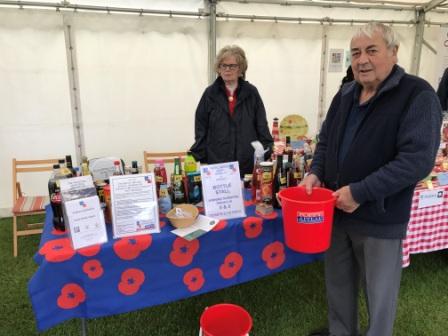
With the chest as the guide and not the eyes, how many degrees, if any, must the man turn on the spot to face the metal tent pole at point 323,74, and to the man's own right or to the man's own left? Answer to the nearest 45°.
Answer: approximately 135° to the man's own right

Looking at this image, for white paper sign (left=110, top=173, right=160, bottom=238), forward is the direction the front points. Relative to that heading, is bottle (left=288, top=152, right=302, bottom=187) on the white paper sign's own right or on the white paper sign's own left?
on the white paper sign's own left

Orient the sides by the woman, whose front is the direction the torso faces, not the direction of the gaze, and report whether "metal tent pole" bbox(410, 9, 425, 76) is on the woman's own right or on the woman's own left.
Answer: on the woman's own left

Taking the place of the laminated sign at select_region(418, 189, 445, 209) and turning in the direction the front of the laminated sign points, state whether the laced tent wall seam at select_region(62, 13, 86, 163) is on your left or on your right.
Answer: on your right

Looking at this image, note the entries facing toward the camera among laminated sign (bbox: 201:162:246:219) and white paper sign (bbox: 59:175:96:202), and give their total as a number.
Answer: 2
